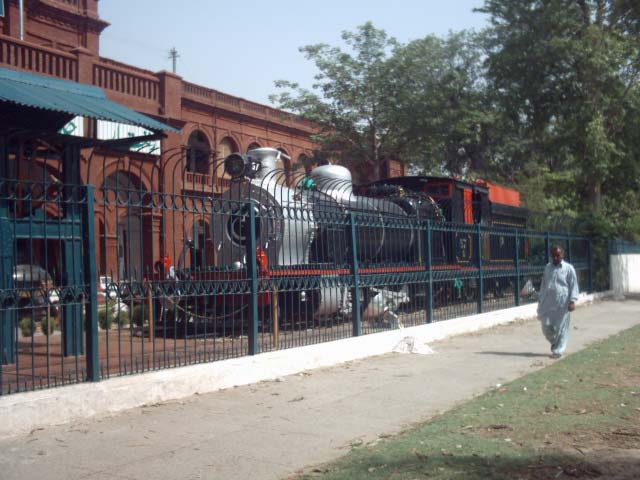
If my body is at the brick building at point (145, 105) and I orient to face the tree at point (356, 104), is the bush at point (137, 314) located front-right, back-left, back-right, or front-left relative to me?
back-right

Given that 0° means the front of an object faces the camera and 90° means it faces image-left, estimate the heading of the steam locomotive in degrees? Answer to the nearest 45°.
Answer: approximately 45°

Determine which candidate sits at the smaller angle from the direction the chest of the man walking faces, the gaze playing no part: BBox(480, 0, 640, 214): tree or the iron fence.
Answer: the iron fence

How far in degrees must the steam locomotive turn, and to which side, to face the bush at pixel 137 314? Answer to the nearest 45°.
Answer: approximately 45° to its right

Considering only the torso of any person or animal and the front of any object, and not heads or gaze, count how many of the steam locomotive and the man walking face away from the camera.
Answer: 0

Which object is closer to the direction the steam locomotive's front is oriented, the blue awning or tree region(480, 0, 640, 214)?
the blue awning

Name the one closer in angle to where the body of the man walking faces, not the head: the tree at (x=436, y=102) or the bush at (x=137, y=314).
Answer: the bush

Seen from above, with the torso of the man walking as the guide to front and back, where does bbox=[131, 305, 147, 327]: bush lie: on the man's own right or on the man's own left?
on the man's own right

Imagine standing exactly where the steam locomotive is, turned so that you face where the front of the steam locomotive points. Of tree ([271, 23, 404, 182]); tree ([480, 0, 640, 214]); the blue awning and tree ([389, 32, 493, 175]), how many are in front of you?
1

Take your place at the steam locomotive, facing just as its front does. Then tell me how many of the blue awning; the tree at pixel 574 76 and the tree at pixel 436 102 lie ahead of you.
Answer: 1

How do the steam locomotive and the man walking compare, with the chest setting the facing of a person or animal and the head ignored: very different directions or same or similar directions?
same or similar directions

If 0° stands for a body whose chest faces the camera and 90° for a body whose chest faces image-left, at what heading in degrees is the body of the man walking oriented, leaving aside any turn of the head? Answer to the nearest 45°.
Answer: approximately 0°

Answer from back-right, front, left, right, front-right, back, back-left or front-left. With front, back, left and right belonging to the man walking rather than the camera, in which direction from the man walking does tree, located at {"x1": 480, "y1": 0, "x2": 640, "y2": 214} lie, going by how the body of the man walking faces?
back

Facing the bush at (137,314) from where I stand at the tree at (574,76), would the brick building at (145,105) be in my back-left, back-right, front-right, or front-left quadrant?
front-right

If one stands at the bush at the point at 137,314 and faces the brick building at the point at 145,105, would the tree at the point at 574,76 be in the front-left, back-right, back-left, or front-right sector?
front-right

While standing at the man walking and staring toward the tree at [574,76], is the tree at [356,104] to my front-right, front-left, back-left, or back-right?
front-left
